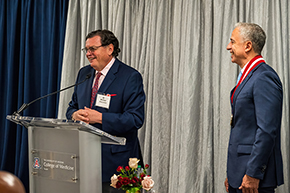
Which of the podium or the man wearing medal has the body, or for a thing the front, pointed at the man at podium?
the man wearing medal

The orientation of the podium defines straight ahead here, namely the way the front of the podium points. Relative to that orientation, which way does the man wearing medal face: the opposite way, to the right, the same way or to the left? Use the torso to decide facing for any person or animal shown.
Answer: to the right

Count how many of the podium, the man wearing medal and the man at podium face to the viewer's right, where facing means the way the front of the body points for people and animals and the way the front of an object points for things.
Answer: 0

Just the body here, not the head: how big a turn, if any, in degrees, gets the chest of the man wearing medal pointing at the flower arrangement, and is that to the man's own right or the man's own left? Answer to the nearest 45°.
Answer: approximately 45° to the man's own left

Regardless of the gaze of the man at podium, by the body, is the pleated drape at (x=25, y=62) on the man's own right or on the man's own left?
on the man's own right

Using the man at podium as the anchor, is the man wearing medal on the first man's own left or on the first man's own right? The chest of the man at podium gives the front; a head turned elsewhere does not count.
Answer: on the first man's own left

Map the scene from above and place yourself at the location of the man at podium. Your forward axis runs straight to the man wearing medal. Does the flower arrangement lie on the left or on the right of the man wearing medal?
right

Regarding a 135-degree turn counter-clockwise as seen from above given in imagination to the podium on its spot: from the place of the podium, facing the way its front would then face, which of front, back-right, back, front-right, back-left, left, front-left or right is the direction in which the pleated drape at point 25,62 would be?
left

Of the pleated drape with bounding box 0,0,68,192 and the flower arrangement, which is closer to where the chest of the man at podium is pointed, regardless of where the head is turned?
the flower arrangement

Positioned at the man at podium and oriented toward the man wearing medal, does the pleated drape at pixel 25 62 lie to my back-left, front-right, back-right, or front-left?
back-left

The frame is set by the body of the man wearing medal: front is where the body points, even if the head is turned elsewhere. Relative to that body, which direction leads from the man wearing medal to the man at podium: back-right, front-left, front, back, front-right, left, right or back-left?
front

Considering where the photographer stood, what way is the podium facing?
facing the viewer and to the left of the viewer

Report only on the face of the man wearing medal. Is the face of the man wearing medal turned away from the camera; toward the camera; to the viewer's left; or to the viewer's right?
to the viewer's left

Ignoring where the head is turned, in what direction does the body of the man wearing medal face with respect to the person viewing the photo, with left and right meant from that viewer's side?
facing to the left of the viewer
